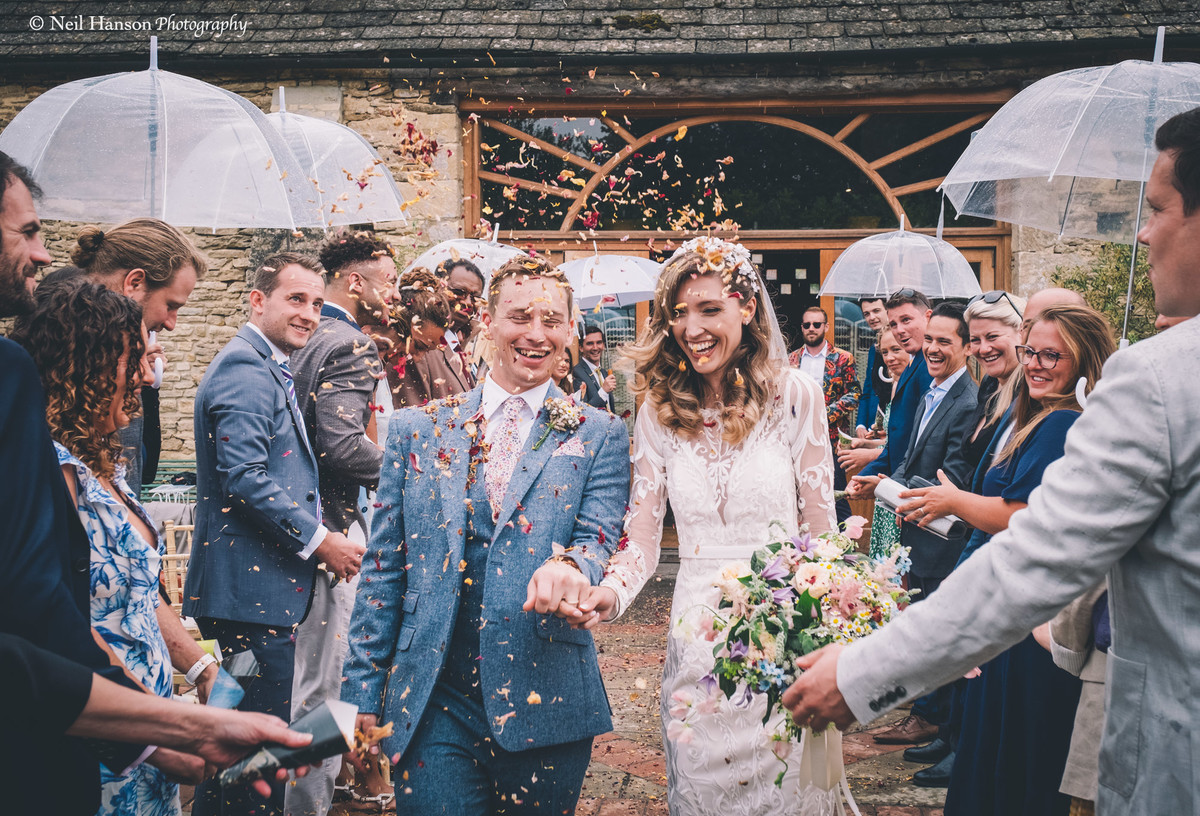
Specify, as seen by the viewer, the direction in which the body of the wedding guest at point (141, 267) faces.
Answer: to the viewer's right

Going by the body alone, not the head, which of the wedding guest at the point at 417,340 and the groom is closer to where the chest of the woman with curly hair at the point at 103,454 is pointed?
the groom

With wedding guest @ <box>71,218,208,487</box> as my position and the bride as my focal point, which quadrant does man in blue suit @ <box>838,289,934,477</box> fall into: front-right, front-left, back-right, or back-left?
front-left

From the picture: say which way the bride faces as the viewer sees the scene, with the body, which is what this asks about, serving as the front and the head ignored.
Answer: toward the camera

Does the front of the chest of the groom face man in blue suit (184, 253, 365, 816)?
no

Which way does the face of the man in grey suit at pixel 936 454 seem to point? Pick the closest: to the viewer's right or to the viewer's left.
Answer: to the viewer's left

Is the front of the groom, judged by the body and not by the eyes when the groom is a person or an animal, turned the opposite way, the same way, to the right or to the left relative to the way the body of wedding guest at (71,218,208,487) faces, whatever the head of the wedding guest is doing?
to the right

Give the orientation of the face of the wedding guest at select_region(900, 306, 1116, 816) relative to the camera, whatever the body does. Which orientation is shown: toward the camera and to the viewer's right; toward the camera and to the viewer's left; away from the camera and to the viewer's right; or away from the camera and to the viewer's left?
toward the camera and to the viewer's left

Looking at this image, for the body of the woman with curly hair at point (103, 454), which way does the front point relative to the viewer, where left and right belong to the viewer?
facing to the right of the viewer

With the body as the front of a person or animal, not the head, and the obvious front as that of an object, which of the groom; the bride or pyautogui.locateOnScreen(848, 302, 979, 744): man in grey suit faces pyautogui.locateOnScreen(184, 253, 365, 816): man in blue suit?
the man in grey suit

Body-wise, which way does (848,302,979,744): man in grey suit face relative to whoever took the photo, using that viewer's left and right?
facing the viewer and to the left of the viewer

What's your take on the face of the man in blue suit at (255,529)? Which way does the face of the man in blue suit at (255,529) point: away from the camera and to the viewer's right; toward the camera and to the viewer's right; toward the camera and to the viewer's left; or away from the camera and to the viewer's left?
toward the camera and to the viewer's right

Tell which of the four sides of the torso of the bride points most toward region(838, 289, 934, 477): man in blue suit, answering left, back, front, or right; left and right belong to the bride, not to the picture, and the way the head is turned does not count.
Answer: back

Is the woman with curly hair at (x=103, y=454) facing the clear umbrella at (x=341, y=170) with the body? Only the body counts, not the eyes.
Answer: no

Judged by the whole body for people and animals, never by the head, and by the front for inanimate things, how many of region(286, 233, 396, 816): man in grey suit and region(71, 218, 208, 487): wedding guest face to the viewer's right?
2

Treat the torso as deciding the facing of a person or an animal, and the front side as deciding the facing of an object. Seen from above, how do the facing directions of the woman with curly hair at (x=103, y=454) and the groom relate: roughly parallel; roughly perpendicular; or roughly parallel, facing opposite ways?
roughly perpendicular

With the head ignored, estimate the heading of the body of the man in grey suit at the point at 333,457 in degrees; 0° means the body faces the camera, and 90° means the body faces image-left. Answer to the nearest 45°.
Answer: approximately 270°
